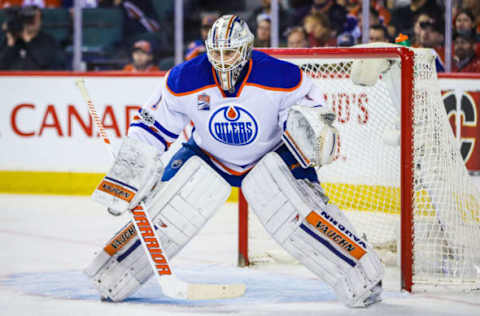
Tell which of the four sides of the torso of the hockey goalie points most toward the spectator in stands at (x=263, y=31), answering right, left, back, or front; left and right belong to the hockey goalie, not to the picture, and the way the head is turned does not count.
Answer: back

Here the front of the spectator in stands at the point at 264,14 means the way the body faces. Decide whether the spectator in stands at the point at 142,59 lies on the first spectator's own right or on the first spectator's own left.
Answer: on the first spectator's own right

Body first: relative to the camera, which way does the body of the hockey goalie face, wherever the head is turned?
toward the camera

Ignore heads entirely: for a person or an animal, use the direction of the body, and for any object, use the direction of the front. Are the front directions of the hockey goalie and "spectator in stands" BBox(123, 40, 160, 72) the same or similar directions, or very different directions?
same or similar directions

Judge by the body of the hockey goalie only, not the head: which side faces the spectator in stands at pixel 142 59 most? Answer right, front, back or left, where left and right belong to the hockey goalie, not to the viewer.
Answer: back

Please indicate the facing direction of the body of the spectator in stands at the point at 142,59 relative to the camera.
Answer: toward the camera

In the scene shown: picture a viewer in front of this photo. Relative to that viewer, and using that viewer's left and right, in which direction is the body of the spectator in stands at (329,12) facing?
facing the viewer

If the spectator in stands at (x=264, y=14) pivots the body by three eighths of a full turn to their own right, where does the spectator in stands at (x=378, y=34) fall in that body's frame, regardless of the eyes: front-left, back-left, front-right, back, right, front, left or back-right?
back

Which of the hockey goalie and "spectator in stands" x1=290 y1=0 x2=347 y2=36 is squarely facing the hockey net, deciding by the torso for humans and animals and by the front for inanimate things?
the spectator in stands

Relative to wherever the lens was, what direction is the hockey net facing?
facing the viewer and to the left of the viewer

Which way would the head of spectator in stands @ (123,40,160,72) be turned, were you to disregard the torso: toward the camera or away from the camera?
toward the camera
